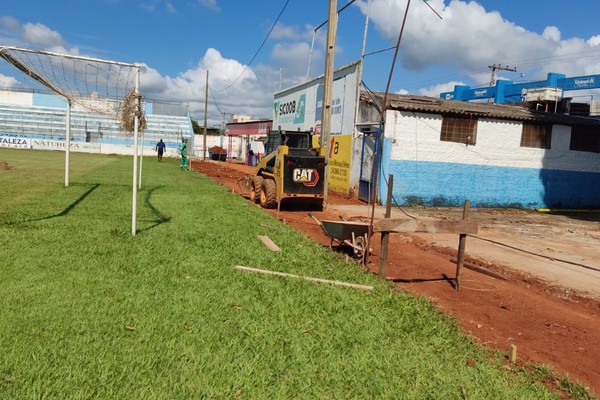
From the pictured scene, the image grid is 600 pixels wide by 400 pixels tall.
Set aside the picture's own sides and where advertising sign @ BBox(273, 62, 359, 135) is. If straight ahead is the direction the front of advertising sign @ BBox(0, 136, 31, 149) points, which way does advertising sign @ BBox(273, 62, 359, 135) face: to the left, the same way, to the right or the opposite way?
to the right

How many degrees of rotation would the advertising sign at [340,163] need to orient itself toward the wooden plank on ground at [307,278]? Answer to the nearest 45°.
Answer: approximately 45° to its left

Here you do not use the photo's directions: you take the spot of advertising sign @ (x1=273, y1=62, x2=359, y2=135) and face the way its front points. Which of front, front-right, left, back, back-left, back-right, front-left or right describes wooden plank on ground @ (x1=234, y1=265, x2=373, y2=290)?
front-left

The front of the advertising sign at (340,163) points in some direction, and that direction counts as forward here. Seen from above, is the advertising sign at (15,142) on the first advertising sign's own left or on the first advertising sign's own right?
on the first advertising sign's own right

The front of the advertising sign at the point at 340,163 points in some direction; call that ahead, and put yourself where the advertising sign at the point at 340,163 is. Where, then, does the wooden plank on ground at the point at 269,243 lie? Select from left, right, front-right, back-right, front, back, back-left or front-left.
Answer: front-left

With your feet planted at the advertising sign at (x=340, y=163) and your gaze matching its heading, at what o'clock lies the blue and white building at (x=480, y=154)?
The blue and white building is roughly at 8 o'clock from the advertising sign.

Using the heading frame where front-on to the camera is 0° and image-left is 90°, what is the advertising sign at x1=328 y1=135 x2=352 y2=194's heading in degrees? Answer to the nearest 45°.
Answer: approximately 45°
